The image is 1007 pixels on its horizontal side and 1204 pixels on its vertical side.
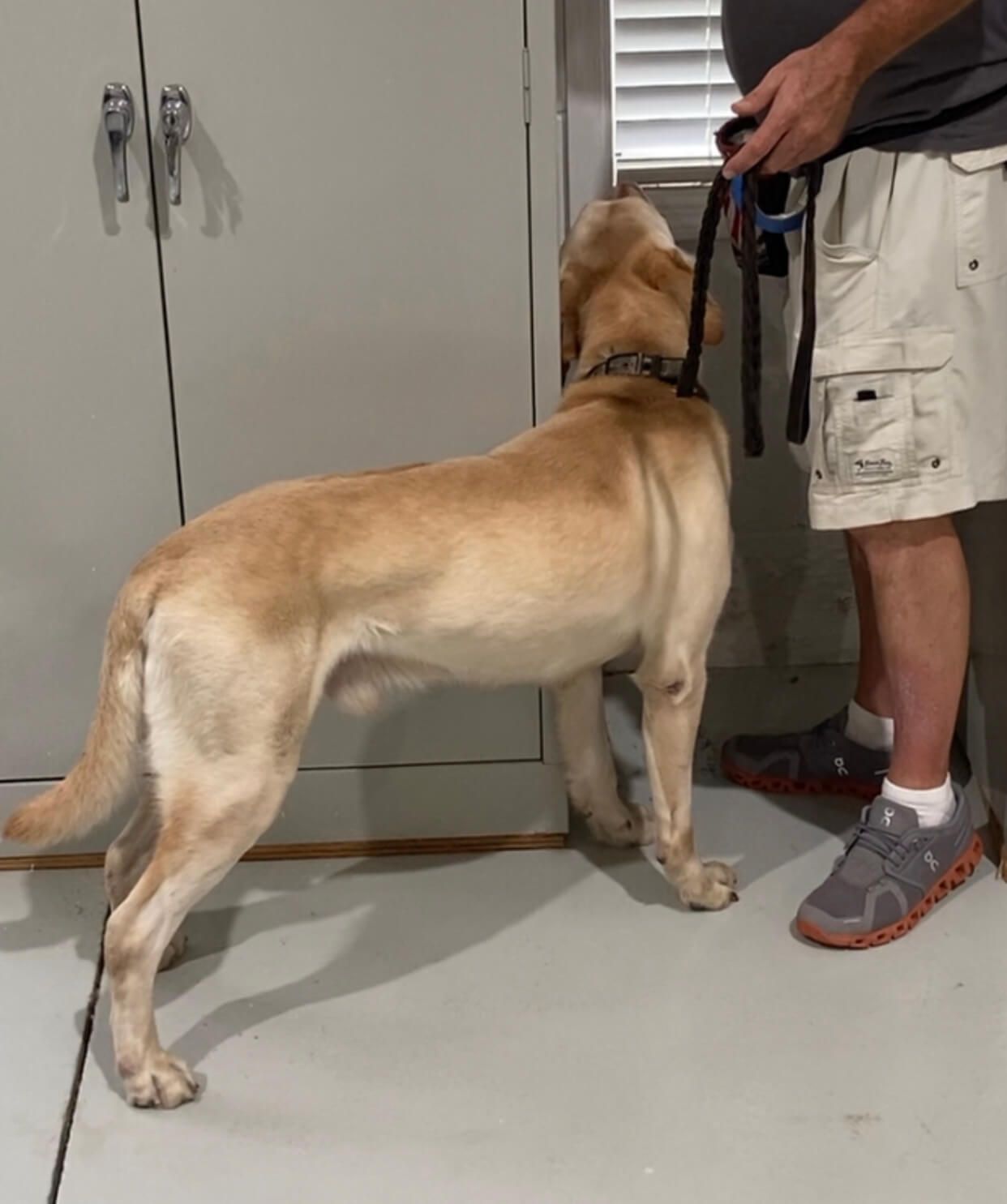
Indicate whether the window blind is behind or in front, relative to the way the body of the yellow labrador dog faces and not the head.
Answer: in front

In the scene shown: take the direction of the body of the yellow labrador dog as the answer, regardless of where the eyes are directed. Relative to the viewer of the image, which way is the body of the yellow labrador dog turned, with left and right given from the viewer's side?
facing away from the viewer and to the right of the viewer
